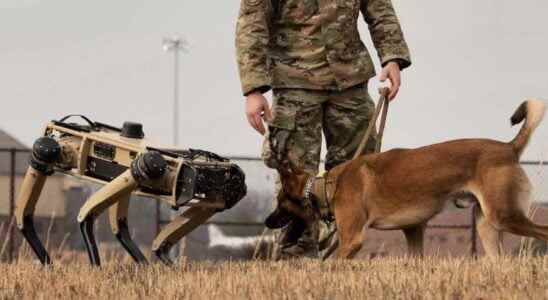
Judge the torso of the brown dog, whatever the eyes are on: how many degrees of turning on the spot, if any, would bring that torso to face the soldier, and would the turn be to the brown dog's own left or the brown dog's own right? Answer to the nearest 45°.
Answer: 0° — it already faces them

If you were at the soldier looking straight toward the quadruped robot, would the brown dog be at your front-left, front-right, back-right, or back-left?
back-left

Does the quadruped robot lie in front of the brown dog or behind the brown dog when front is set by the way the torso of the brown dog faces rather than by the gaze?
in front

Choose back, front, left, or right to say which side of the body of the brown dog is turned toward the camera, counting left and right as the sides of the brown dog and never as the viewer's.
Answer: left
